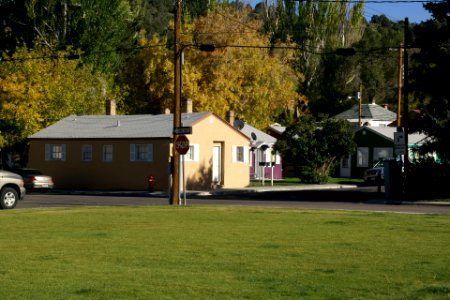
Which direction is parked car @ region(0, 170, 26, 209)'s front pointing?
to the viewer's right

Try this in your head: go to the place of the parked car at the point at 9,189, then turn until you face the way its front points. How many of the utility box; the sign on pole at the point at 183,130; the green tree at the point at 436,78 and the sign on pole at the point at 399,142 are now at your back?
0

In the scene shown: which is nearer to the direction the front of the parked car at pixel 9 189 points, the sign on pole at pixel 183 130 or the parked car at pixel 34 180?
the sign on pole

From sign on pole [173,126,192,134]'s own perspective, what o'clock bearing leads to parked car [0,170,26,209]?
The parked car is roughly at 3 o'clock from the sign on pole.

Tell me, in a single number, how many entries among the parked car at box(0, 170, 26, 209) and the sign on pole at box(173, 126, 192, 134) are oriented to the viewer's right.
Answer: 1

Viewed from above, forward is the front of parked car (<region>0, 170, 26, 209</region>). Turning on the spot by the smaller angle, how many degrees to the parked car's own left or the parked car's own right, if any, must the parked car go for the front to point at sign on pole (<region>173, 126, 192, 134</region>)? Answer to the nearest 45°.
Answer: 0° — it already faces it

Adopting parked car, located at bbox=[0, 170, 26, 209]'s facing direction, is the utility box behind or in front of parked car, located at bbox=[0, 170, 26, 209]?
in front

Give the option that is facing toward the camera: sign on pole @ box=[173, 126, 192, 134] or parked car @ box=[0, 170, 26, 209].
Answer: the sign on pole

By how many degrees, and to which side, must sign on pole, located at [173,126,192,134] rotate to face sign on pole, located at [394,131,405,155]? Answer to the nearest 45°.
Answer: approximately 135° to its left

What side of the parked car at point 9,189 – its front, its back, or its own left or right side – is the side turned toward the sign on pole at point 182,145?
front

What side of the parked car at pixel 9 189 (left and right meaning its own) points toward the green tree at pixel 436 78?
front

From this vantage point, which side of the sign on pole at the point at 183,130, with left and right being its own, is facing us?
front

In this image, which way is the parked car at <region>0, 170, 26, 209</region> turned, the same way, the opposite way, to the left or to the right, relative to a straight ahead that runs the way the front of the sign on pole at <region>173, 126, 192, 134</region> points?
to the left

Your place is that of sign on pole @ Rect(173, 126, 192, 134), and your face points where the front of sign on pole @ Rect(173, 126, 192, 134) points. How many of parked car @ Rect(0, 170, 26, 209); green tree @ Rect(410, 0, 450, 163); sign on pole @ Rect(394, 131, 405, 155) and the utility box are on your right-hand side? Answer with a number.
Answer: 1
